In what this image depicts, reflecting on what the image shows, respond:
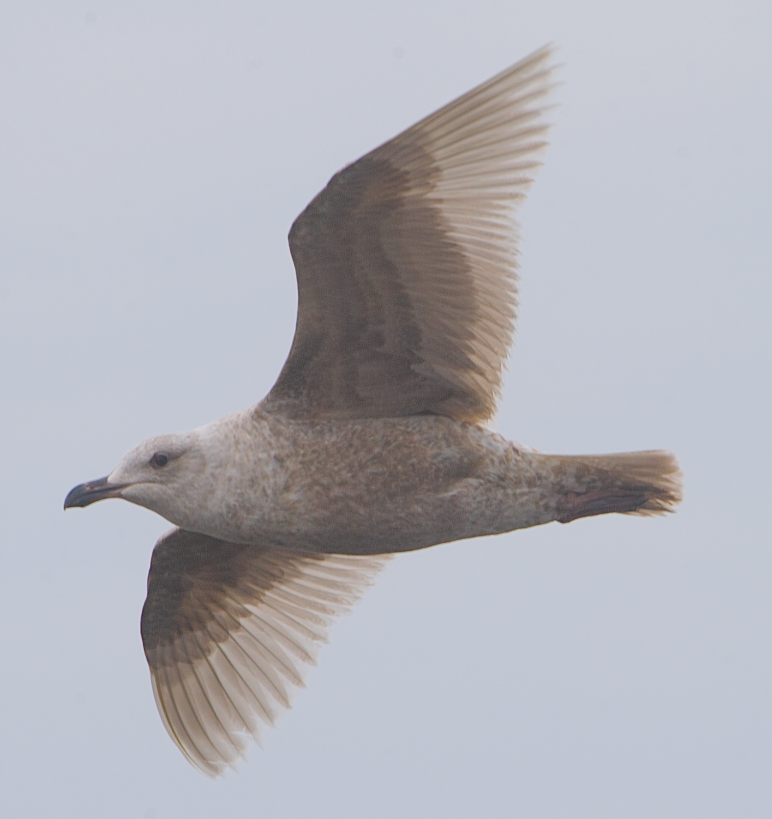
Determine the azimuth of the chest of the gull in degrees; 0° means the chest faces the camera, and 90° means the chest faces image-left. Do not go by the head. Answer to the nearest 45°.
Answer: approximately 90°
